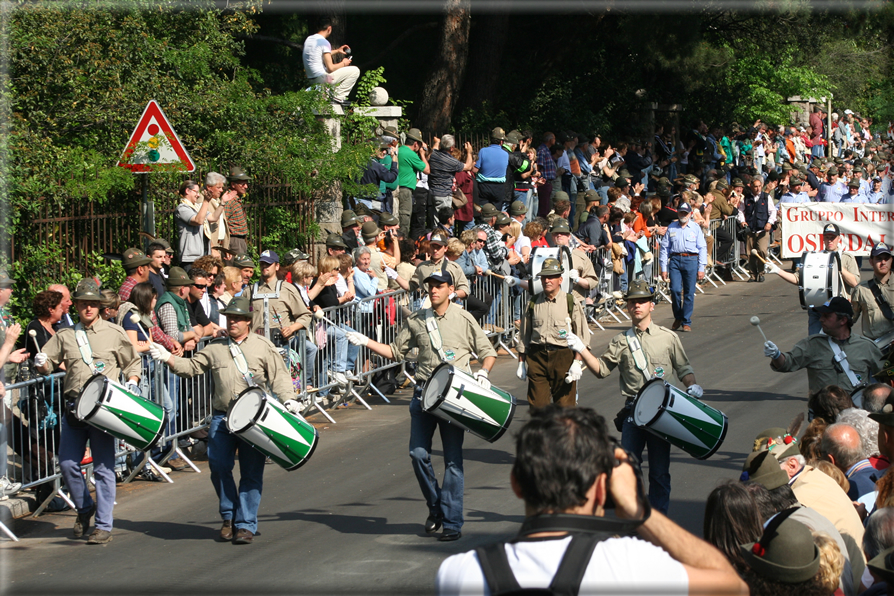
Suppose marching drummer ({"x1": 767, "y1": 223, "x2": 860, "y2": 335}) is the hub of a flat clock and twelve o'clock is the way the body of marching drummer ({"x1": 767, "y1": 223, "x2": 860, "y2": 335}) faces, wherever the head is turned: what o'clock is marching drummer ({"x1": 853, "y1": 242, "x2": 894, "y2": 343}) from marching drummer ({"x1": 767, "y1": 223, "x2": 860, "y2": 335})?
marching drummer ({"x1": 853, "y1": 242, "x2": 894, "y2": 343}) is roughly at 10 o'clock from marching drummer ({"x1": 767, "y1": 223, "x2": 860, "y2": 335}).

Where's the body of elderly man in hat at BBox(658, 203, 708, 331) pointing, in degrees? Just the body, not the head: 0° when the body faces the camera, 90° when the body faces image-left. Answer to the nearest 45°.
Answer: approximately 0°

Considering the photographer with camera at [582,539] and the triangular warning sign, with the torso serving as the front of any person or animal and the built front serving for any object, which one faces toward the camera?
the triangular warning sign

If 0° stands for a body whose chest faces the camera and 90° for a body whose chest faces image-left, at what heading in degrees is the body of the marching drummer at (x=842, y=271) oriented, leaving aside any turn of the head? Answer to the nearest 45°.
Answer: approximately 45°

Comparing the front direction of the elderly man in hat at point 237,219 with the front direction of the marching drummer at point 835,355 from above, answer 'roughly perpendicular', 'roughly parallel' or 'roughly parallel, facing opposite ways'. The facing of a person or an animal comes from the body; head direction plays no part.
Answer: roughly perpendicular

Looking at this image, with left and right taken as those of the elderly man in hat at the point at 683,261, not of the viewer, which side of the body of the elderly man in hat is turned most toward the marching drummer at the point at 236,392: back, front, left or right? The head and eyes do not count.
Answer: front

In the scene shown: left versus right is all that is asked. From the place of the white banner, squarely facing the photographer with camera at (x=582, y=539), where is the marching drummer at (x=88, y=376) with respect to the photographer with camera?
right

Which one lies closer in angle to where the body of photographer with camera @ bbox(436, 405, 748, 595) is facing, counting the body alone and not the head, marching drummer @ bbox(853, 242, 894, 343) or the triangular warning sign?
the marching drummer

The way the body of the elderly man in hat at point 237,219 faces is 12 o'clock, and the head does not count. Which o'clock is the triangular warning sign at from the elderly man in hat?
The triangular warning sign is roughly at 2 o'clock from the elderly man in hat.

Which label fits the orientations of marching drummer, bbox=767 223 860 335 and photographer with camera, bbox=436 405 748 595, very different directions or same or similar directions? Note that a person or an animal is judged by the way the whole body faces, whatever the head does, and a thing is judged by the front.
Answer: very different directions

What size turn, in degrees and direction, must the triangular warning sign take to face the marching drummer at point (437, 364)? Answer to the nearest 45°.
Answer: approximately 45° to its left

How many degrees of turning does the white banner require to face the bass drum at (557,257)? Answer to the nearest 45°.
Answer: approximately 45° to its right

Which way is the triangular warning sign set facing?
toward the camera

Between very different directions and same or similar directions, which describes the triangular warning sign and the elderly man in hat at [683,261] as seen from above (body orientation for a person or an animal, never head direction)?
same or similar directions

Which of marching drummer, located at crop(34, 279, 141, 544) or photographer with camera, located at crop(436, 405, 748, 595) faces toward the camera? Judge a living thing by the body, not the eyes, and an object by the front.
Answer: the marching drummer
